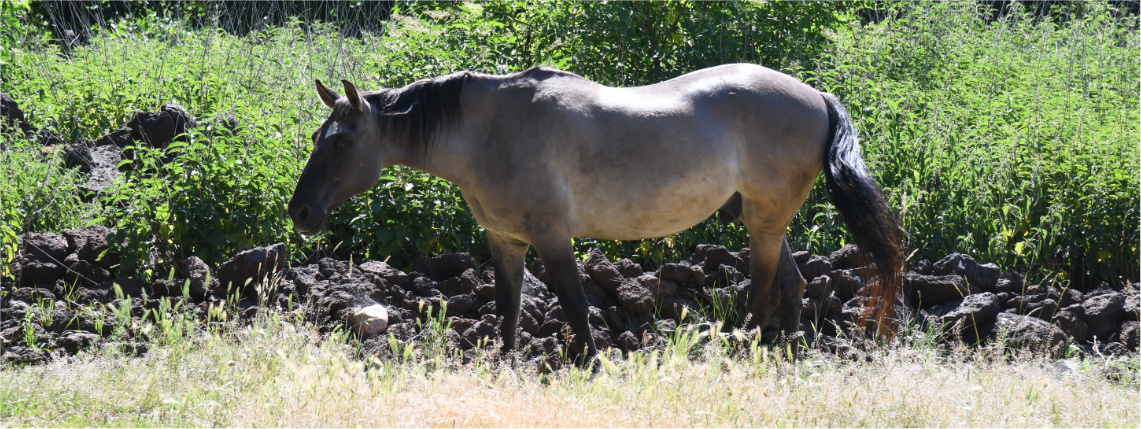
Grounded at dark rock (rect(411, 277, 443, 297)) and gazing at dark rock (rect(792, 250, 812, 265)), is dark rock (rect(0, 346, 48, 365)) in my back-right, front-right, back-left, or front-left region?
back-right

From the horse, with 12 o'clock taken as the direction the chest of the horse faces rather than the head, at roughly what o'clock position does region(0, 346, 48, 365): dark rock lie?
The dark rock is roughly at 12 o'clock from the horse.

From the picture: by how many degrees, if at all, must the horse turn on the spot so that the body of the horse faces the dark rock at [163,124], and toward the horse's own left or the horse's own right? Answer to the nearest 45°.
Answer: approximately 45° to the horse's own right

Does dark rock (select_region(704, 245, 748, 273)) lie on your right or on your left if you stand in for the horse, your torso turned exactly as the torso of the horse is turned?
on your right

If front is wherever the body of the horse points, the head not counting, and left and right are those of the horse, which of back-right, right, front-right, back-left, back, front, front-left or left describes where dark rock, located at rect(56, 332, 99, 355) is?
front

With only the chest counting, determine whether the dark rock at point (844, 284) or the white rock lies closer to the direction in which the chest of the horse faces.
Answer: the white rock

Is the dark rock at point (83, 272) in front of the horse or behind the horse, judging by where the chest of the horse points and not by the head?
in front

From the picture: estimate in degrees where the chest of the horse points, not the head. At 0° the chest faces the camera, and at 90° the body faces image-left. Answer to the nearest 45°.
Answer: approximately 90°

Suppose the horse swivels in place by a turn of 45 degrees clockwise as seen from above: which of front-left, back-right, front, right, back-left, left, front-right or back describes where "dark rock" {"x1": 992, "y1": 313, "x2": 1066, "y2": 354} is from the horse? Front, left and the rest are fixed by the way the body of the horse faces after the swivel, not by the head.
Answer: back-right

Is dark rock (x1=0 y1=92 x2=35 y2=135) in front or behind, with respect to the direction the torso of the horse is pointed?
in front

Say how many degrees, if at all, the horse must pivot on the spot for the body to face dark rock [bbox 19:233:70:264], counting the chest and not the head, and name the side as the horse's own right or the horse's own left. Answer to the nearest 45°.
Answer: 0° — it already faces it
